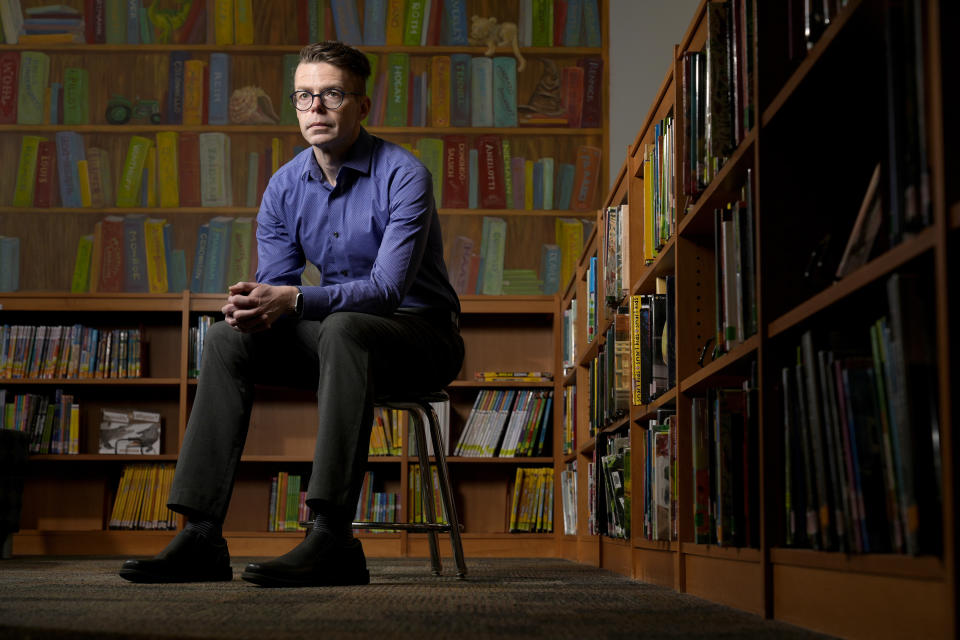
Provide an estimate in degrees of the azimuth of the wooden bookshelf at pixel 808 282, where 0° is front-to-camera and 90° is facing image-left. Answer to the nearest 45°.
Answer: approximately 45°

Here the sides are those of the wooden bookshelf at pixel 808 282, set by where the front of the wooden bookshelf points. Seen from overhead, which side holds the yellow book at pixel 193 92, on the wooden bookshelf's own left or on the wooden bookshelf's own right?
on the wooden bookshelf's own right

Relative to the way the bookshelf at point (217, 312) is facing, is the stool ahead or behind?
ahead

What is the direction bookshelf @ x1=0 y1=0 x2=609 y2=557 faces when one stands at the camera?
facing the viewer

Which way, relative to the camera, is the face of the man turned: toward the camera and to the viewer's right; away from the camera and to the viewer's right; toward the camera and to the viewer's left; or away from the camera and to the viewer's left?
toward the camera and to the viewer's left

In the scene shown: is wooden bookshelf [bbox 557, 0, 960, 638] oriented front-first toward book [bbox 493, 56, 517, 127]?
no

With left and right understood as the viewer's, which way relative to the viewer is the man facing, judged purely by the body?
facing the viewer and to the left of the viewer

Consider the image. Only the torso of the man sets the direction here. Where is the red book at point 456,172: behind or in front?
behind

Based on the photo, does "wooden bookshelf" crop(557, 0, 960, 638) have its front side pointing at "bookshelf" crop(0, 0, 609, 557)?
no

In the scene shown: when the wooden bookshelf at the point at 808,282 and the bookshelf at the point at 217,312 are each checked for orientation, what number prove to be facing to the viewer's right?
0

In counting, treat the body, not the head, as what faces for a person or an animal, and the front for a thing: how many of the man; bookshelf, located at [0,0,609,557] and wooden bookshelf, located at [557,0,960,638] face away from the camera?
0

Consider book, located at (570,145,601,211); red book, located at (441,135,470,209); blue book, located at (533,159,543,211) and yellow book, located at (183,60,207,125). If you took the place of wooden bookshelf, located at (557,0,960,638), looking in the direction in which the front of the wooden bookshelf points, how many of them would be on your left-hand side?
0
